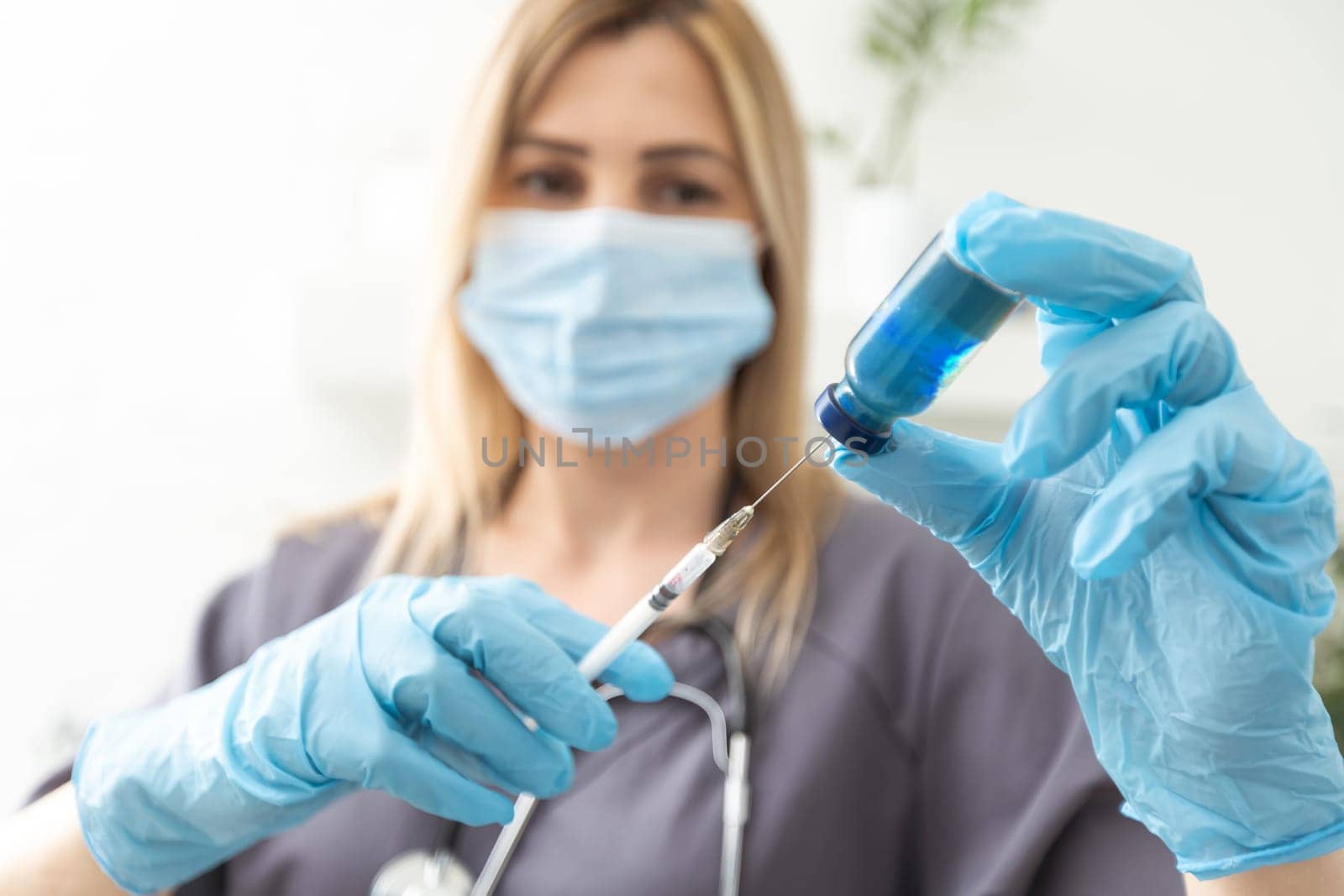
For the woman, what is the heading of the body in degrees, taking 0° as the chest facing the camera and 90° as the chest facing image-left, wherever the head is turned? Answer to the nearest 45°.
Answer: approximately 0°
